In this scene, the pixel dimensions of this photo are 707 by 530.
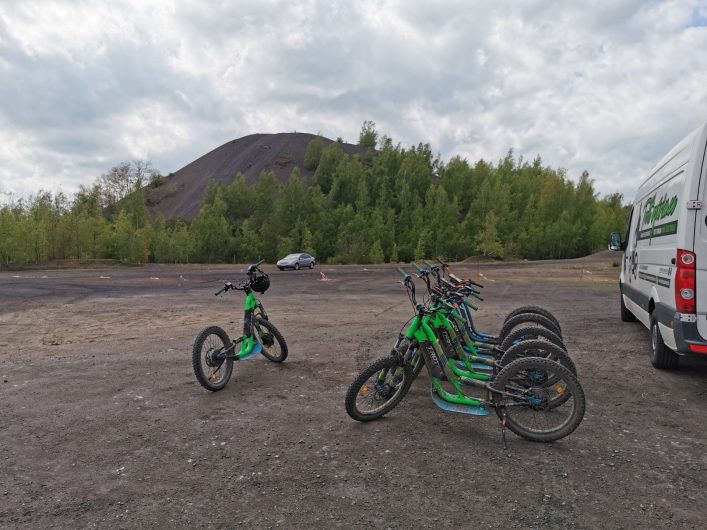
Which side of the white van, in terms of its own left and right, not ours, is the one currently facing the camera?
back

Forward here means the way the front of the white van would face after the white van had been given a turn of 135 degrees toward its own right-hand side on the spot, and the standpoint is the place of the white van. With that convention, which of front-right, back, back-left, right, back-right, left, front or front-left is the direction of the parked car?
back

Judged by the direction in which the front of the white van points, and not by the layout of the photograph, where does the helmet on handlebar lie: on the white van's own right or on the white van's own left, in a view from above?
on the white van's own left
